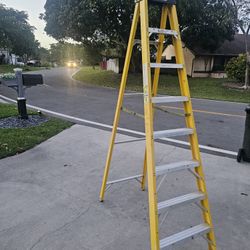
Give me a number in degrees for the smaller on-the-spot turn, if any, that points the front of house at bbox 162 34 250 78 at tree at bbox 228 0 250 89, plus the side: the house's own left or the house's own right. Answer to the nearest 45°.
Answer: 0° — it already faces it

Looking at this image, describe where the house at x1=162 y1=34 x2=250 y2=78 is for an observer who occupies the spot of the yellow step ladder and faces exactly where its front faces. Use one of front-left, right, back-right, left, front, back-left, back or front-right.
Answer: back-left

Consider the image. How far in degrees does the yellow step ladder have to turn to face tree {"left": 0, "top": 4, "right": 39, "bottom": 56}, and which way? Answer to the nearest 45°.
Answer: approximately 180°

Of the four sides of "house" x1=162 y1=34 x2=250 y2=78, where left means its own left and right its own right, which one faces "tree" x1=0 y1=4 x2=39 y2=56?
right

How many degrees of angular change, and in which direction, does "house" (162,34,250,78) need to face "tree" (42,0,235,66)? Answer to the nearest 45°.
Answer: approximately 45° to its right

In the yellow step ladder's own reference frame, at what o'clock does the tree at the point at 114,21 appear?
The tree is roughly at 7 o'clock from the yellow step ladder.

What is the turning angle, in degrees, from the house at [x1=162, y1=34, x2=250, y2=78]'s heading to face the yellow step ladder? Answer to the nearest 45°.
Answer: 0° — it already faces it

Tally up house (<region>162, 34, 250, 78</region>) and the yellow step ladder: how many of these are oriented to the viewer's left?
0

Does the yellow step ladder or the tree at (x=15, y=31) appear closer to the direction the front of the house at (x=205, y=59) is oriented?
the yellow step ladder

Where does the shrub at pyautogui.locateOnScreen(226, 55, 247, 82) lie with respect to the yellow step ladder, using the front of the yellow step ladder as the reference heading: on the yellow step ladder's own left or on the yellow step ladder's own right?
on the yellow step ladder's own left

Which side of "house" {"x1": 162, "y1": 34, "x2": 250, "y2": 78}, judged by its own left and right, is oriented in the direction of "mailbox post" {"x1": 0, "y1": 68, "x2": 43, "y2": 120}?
front

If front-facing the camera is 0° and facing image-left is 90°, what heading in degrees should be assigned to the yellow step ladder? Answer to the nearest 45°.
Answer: approximately 315°

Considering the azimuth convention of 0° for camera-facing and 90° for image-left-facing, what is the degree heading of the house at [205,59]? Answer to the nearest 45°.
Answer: approximately 0°
